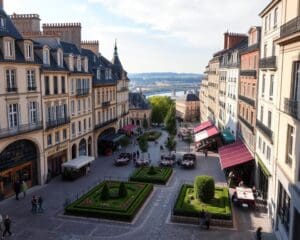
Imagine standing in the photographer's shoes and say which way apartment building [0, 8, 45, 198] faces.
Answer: facing the viewer and to the right of the viewer

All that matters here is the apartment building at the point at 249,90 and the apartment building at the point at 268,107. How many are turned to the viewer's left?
2

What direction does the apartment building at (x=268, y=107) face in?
to the viewer's left

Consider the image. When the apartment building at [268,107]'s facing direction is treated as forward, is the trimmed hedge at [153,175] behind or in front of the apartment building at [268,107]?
in front

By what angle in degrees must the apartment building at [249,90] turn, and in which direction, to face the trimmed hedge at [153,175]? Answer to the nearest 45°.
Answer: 0° — it already faces it

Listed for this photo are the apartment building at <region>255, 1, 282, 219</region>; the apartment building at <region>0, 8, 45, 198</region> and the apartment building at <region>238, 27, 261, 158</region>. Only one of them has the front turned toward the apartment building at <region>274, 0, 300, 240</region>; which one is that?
the apartment building at <region>0, 8, 45, 198</region>

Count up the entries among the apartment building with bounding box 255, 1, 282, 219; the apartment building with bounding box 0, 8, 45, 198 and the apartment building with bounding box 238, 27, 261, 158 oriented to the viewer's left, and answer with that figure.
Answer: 2

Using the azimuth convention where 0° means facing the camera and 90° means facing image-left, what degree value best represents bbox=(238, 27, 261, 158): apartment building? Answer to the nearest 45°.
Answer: approximately 90°

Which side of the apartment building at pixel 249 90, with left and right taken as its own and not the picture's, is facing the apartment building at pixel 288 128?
left

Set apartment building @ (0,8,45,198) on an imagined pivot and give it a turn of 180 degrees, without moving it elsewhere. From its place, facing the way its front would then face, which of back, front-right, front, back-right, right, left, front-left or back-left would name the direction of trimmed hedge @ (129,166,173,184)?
back-right

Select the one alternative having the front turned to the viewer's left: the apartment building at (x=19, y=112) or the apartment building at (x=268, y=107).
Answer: the apartment building at (x=268, y=107)

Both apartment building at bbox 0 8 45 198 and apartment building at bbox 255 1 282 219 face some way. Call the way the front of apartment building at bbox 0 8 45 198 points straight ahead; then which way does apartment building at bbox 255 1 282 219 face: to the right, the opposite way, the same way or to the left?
the opposite way

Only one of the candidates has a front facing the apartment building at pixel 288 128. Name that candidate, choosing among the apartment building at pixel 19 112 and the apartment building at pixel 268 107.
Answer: the apartment building at pixel 19 112

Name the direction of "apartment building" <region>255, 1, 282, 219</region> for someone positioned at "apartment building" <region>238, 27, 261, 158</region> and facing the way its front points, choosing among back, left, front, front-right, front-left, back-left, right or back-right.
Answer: left

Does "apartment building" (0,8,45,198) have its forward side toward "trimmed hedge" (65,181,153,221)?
yes
